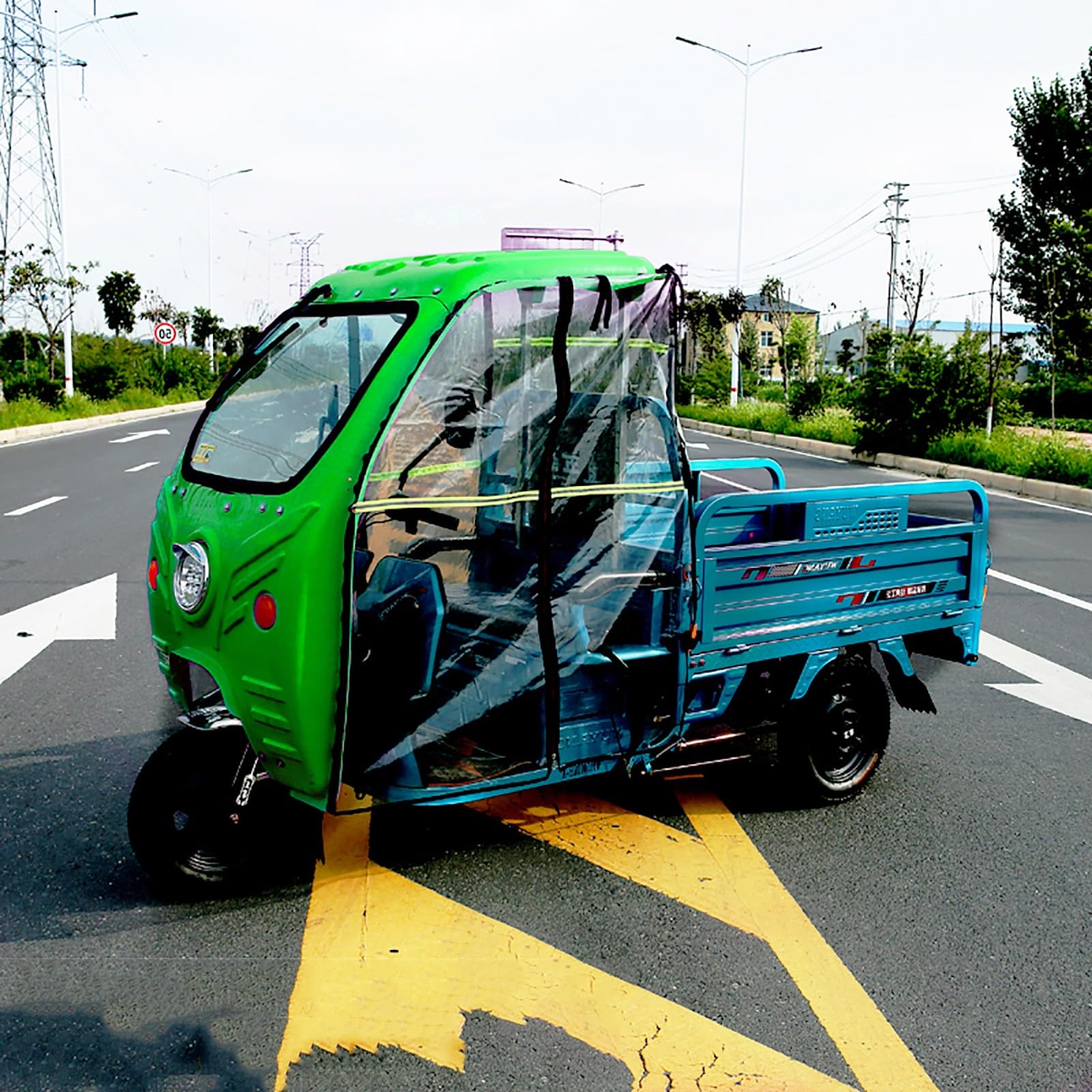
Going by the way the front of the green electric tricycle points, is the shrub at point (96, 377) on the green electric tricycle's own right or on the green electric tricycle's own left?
on the green electric tricycle's own right

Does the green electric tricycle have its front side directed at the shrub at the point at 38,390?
no

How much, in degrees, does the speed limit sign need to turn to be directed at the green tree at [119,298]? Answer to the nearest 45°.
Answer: approximately 180°

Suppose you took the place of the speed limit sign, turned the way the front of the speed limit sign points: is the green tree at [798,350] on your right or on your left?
on your left

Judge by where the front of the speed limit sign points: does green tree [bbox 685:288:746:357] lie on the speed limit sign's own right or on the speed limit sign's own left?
on the speed limit sign's own left

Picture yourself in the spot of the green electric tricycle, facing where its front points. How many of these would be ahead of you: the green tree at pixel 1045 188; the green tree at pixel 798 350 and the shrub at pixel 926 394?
0

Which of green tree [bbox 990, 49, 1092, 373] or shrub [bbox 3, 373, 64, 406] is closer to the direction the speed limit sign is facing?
the shrub

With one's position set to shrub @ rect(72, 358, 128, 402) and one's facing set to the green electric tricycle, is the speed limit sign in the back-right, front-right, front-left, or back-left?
back-left

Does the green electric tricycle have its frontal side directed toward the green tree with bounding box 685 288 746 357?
no

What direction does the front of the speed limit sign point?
toward the camera

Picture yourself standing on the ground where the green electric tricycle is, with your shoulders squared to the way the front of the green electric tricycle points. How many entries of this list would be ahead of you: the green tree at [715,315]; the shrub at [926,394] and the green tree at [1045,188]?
0

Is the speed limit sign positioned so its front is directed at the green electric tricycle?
yes

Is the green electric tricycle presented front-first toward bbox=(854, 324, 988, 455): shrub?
no

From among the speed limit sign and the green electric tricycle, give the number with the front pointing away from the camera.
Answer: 0

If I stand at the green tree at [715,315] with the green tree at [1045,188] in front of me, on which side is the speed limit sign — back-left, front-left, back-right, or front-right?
back-right
